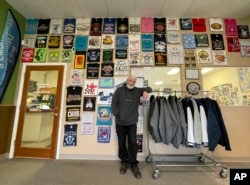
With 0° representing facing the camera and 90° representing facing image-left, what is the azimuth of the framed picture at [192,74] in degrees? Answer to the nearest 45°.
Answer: approximately 0°

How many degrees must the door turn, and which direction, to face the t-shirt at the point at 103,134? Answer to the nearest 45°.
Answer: approximately 45° to its left

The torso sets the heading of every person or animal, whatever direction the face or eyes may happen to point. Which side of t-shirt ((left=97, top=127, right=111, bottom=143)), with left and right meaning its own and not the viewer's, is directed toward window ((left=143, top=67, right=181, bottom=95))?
left

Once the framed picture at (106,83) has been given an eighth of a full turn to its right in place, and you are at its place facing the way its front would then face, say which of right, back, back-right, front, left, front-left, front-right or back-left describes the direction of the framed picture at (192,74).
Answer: back-left

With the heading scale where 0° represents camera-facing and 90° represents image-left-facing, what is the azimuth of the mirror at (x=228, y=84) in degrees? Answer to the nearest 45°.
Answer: approximately 0°

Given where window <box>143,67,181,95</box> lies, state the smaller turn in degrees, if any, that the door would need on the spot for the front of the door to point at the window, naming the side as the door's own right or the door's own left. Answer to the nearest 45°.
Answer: approximately 45° to the door's own left

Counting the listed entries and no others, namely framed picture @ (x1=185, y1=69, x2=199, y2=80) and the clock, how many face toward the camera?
2
